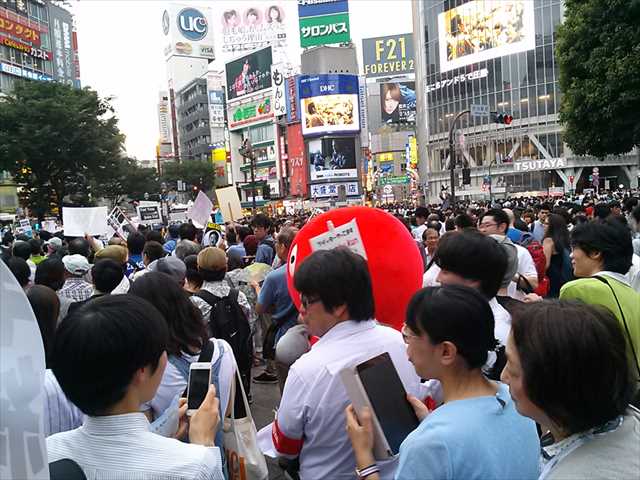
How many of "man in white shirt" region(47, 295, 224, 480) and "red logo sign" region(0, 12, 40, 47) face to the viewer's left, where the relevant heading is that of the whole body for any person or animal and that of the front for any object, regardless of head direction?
0

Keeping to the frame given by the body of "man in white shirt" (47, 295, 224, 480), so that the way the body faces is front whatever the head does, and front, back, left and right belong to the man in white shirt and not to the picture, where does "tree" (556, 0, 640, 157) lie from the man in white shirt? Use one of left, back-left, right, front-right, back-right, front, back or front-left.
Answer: front

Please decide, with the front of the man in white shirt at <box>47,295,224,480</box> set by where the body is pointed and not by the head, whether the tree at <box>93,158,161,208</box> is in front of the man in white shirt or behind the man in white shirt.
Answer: in front
